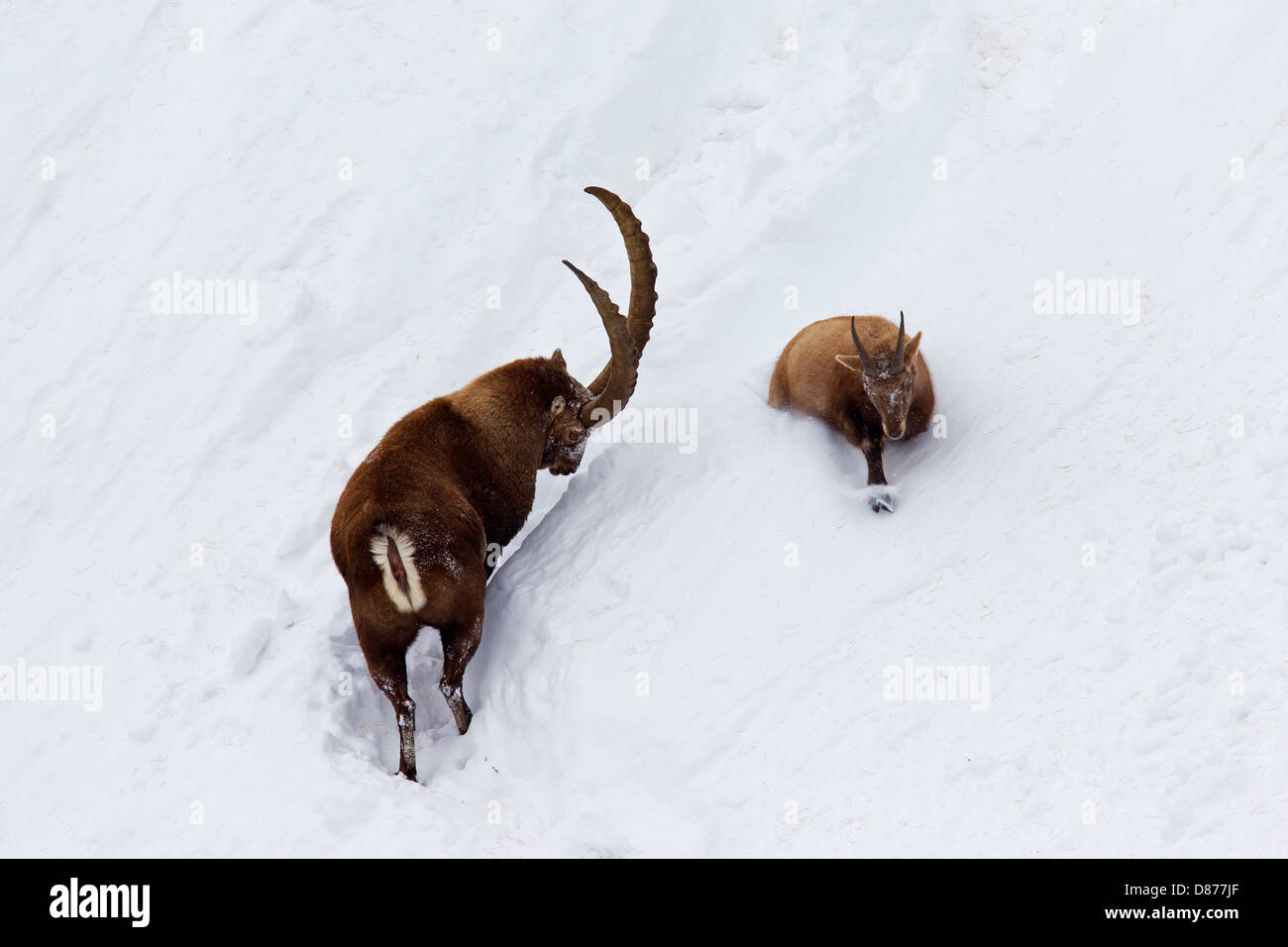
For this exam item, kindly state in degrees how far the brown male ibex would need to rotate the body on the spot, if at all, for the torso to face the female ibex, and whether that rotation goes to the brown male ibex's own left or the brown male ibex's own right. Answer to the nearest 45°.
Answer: approximately 45° to the brown male ibex's own right

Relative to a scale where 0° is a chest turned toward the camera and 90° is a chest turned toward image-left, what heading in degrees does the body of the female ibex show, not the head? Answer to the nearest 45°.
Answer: approximately 315°

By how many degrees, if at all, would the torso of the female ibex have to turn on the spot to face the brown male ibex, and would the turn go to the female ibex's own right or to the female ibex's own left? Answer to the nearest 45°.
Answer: approximately 90° to the female ibex's own right

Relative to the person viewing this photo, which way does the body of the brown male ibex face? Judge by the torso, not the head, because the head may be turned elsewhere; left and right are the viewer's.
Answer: facing away from the viewer and to the right of the viewer
